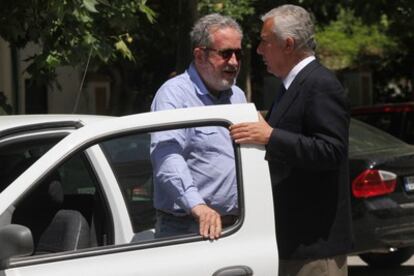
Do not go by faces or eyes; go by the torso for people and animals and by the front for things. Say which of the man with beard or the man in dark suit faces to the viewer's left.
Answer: the man in dark suit

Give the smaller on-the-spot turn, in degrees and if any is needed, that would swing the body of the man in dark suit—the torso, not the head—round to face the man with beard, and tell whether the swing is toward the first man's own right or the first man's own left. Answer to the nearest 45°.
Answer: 0° — they already face them

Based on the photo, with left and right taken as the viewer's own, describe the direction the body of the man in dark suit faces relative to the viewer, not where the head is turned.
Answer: facing to the left of the viewer

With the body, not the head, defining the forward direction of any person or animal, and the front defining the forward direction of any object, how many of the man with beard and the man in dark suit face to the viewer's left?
1

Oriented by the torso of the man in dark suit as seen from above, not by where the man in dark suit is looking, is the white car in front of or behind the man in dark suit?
in front

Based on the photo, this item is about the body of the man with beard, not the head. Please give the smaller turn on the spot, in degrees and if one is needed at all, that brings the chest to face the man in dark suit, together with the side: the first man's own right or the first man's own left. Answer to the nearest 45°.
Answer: approximately 45° to the first man's own left

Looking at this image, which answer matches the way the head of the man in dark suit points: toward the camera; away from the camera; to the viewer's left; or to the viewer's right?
to the viewer's left

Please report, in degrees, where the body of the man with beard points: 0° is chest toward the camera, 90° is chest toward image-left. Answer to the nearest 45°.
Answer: approximately 315°

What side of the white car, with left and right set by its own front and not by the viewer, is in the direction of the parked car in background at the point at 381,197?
back

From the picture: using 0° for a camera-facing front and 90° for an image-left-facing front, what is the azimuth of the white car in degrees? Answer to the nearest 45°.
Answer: approximately 45°

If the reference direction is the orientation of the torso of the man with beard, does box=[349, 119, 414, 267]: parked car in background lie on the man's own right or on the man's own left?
on the man's own left
